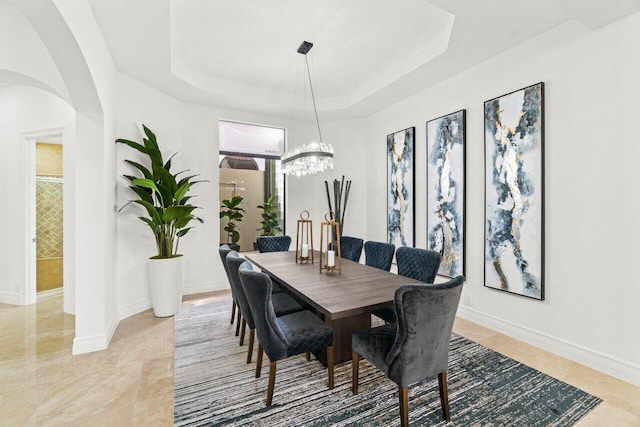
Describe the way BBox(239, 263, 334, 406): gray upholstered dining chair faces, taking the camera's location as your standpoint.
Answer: facing away from the viewer and to the right of the viewer

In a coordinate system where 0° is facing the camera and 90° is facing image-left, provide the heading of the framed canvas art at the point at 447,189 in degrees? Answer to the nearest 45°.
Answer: approximately 45°

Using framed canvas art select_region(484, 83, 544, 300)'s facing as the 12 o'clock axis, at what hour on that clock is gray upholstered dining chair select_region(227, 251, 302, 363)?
The gray upholstered dining chair is roughly at 12 o'clock from the framed canvas art.

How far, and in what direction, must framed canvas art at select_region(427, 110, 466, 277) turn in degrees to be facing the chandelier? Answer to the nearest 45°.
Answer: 0° — it already faces it

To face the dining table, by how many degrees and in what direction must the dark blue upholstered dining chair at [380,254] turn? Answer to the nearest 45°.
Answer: approximately 45° to its left

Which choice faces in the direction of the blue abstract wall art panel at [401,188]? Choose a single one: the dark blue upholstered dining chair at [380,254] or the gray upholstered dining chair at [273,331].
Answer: the gray upholstered dining chair at [273,331]

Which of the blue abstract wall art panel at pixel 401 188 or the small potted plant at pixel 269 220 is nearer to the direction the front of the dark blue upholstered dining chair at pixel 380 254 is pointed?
the small potted plant

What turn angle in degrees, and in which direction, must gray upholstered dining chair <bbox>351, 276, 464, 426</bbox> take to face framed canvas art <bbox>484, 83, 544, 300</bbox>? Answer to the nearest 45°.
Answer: approximately 90° to its right
